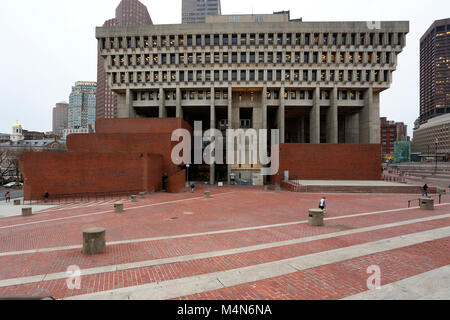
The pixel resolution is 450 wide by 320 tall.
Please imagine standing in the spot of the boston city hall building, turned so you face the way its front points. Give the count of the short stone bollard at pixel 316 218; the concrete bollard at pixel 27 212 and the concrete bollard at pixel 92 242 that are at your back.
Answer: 0

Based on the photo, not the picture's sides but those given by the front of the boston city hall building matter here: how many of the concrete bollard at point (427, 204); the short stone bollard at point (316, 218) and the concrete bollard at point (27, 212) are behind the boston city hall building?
0

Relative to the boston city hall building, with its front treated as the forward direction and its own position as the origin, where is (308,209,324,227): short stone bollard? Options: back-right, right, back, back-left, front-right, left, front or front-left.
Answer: front

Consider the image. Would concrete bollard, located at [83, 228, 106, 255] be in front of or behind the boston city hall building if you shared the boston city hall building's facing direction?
in front

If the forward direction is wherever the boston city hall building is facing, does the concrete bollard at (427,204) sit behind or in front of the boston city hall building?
in front

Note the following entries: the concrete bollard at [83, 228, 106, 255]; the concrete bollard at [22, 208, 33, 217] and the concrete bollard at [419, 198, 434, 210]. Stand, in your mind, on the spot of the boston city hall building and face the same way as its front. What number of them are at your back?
0

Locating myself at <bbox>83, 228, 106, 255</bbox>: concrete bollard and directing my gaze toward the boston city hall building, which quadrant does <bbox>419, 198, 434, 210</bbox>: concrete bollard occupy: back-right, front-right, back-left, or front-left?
front-right

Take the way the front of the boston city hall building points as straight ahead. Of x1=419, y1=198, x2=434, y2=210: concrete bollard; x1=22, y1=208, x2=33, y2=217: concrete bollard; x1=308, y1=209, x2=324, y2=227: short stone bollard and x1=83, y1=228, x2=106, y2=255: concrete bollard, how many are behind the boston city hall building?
0

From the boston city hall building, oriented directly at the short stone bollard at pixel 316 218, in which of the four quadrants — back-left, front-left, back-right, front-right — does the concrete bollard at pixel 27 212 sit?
front-right

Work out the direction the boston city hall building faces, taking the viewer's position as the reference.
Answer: facing the viewer
